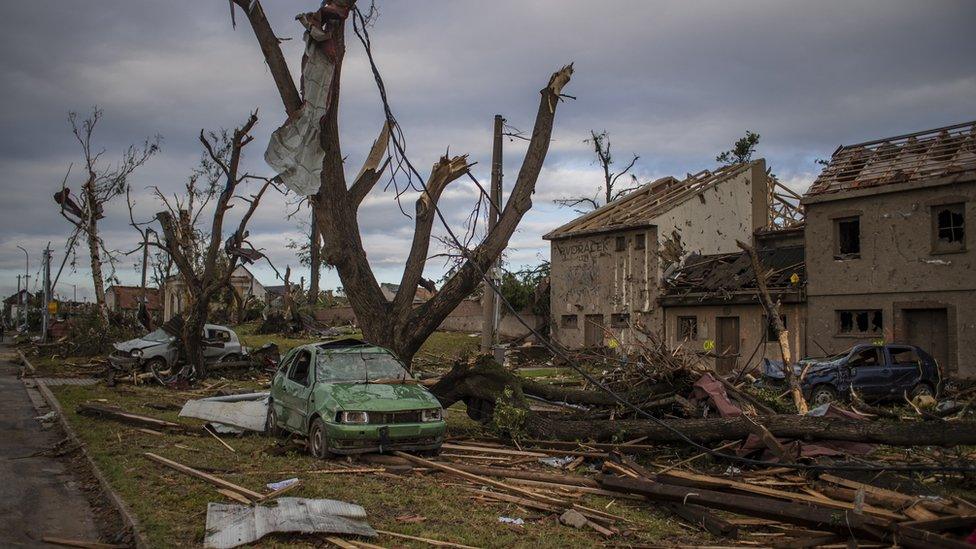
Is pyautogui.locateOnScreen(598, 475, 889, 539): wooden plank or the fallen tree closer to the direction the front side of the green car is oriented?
the wooden plank

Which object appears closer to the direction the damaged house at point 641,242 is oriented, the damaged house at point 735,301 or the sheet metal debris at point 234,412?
the sheet metal debris

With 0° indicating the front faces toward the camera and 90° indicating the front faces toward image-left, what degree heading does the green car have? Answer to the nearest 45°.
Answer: approximately 315°

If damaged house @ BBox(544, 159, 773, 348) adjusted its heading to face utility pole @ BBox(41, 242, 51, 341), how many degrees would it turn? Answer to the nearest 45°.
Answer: approximately 45° to its right

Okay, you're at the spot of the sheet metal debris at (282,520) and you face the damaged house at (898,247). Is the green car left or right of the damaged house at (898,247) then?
left

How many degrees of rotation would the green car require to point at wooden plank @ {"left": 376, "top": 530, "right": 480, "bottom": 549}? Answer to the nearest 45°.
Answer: approximately 45° to its right

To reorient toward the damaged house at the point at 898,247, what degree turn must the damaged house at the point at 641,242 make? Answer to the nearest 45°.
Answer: approximately 90° to its left

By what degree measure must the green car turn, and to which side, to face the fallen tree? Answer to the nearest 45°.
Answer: approximately 45° to its left
